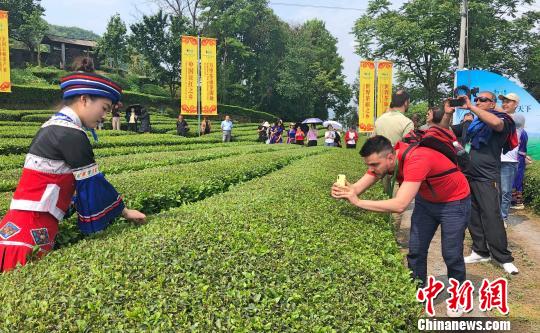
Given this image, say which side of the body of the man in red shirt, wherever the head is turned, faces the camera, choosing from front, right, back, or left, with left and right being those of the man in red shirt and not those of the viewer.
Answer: left

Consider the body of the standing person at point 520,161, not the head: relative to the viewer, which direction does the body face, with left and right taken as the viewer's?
facing to the left of the viewer

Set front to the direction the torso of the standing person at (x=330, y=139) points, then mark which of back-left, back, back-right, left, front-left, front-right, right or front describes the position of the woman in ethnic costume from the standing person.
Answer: front

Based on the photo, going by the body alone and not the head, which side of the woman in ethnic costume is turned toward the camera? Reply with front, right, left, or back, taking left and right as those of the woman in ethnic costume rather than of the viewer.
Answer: right

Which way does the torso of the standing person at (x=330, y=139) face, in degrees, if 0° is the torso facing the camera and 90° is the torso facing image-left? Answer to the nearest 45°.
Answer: approximately 0°

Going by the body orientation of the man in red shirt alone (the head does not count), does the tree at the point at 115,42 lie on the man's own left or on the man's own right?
on the man's own right

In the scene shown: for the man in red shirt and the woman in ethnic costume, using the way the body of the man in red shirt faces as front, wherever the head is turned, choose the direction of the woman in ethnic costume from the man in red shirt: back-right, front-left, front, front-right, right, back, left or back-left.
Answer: front-left

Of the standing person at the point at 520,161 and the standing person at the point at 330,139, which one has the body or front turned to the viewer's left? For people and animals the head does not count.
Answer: the standing person at the point at 520,161

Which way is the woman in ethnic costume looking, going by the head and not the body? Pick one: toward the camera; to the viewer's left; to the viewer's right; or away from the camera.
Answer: to the viewer's right

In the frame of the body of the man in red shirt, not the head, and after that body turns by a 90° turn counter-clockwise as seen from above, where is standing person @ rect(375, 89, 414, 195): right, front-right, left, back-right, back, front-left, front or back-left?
back
